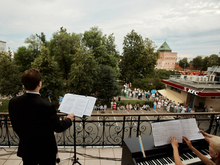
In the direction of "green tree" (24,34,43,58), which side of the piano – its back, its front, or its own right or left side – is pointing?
back

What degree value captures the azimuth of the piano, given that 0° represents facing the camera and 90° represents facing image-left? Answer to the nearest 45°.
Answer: approximately 315°

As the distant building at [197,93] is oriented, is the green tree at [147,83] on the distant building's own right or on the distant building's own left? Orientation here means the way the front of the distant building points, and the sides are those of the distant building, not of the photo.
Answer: on the distant building's own right

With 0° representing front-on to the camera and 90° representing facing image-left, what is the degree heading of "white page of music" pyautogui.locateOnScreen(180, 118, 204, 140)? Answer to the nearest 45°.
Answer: approximately 315°

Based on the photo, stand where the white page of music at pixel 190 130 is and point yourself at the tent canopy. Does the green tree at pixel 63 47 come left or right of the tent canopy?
left
